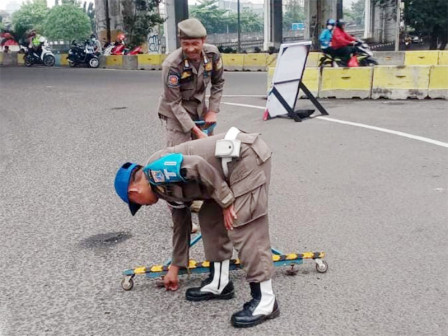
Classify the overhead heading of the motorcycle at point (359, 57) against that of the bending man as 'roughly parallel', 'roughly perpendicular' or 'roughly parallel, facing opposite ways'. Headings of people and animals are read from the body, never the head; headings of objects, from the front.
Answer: roughly parallel, facing opposite ways

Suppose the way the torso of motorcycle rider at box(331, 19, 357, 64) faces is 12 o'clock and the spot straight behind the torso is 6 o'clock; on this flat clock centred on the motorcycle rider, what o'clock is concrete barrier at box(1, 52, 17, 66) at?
The concrete barrier is roughly at 7 o'clock from the motorcycle rider.

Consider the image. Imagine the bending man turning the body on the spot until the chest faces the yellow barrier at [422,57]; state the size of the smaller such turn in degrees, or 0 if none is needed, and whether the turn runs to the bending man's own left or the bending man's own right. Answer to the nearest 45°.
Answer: approximately 135° to the bending man's own right

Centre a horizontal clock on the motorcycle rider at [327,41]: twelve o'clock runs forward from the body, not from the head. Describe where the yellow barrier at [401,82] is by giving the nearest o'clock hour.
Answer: The yellow barrier is roughly at 2 o'clock from the motorcycle rider.

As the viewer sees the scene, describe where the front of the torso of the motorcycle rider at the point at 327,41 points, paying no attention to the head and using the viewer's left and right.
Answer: facing to the right of the viewer

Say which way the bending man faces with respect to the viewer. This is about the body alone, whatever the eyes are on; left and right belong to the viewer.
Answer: facing to the left of the viewer

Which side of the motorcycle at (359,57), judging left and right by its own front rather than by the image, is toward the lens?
right

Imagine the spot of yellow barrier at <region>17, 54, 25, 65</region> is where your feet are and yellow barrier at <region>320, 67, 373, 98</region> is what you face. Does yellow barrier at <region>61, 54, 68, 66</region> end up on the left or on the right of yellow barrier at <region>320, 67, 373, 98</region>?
left

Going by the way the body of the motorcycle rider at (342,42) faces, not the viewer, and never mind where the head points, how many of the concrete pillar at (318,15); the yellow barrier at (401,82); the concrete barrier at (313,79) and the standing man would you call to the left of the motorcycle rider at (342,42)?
1

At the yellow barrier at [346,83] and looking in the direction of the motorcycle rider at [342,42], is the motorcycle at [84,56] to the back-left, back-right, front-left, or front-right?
front-left

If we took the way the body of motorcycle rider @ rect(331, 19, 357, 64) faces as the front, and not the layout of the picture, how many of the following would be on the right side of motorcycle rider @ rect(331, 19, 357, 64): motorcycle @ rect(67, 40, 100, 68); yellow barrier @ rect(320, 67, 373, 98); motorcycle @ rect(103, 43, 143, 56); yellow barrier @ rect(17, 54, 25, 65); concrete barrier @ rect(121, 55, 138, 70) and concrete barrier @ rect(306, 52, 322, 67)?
1

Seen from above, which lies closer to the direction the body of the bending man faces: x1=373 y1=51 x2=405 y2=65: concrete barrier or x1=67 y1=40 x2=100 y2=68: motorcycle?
the motorcycle
